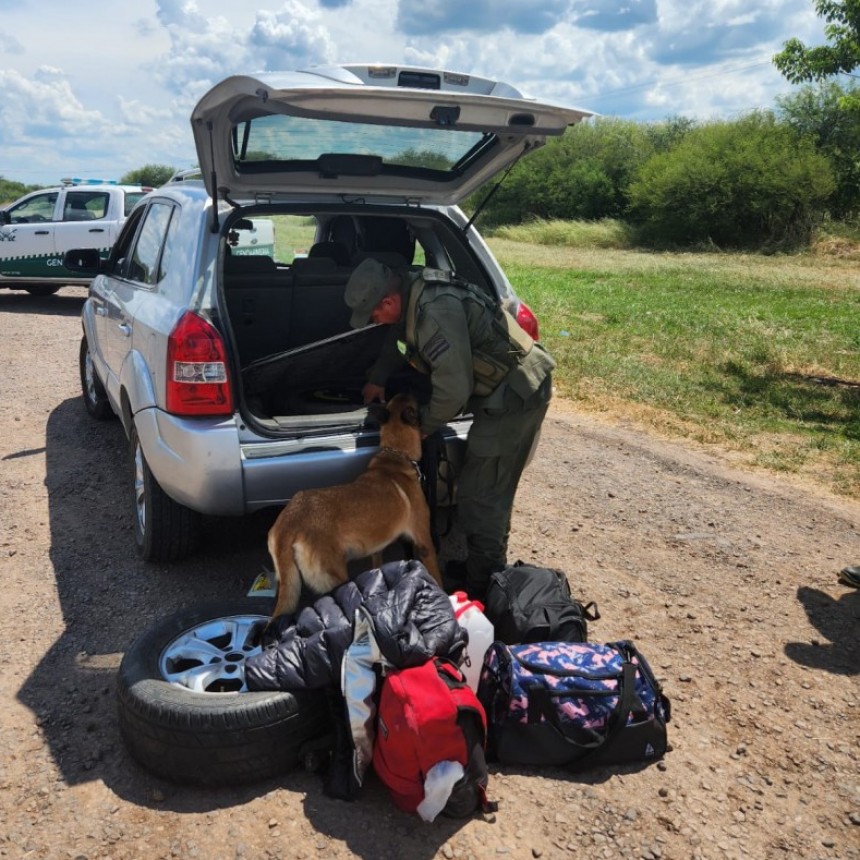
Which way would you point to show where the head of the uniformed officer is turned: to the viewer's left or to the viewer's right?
to the viewer's left

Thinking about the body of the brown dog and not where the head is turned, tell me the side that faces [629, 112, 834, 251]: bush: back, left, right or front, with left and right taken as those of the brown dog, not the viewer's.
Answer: front

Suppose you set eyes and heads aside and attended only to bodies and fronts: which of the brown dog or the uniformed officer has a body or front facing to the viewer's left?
the uniformed officer

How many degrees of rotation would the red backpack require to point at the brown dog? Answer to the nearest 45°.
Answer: approximately 135° to its right

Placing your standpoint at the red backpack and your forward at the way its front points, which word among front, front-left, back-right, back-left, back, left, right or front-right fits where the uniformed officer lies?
back-right

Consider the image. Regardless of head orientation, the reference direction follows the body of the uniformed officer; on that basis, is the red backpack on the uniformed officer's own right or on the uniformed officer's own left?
on the uniformed officer's own left

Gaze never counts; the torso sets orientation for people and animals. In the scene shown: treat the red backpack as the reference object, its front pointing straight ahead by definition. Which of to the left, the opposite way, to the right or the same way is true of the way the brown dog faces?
the opposite way

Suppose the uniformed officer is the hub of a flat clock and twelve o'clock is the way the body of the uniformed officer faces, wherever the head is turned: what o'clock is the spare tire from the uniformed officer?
The spare tire is roughly at 10 o'clock from the uniformed officer.

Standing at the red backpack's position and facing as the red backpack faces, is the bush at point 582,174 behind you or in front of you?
behind

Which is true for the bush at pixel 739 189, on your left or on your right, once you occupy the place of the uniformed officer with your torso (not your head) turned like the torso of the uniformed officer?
on your right

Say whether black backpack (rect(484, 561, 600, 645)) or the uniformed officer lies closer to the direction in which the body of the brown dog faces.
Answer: the uniformed officer

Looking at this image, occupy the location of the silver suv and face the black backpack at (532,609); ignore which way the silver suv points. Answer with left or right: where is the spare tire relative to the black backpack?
right

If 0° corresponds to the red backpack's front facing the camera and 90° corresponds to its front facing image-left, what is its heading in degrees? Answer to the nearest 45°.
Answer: approximately 45°

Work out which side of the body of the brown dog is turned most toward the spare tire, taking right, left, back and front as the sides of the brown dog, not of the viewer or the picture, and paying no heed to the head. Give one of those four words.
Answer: back

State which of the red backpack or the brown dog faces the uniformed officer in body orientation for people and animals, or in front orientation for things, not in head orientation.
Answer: the brown dog

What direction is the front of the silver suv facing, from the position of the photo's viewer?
facing away from the viewer and to the left of the viewer

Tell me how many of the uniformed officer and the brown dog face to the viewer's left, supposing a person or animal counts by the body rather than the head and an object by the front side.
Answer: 1

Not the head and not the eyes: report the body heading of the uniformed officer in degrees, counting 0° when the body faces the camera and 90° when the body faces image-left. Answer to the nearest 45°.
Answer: approximately 90°
